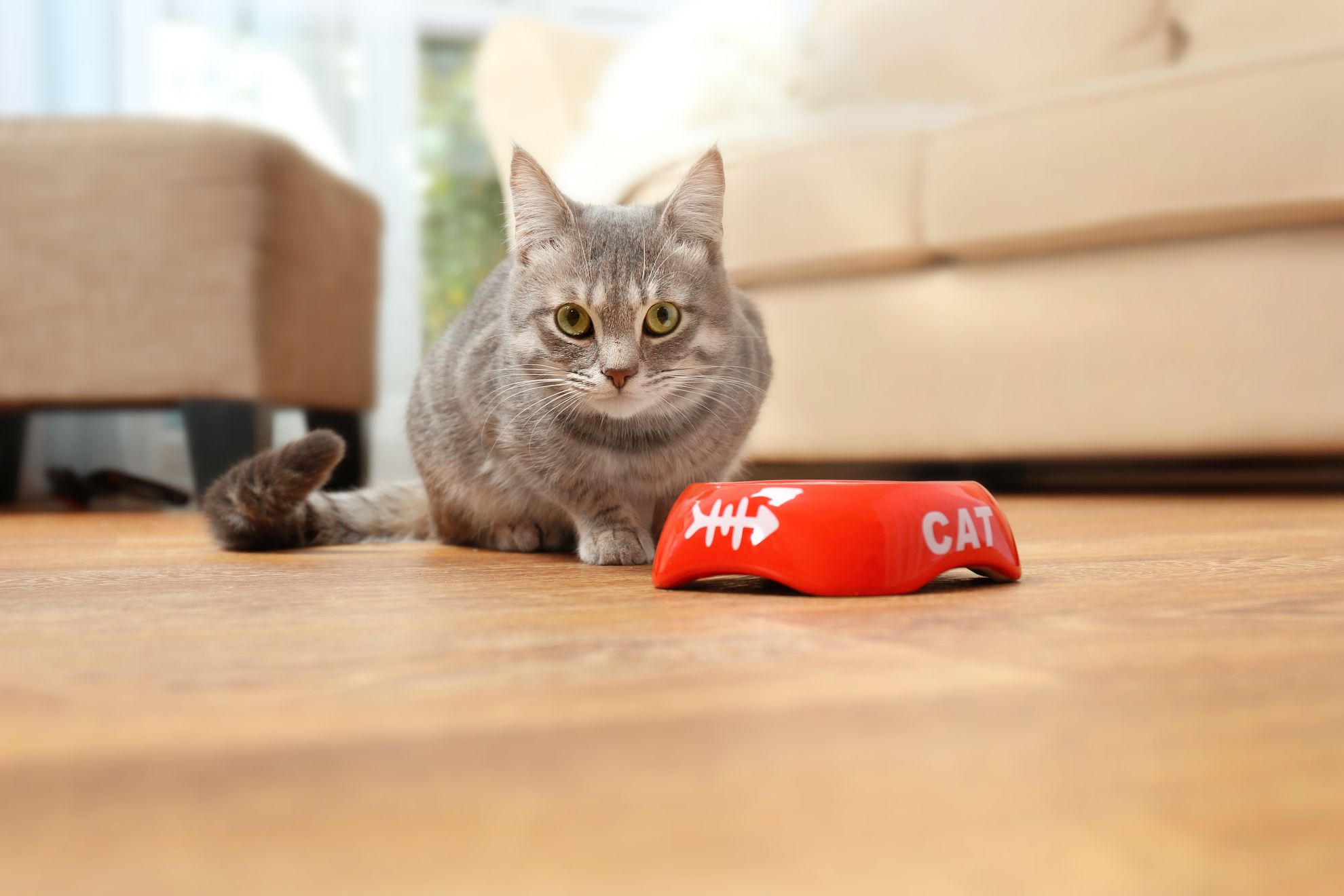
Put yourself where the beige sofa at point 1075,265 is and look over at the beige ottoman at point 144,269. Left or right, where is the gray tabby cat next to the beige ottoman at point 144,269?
left

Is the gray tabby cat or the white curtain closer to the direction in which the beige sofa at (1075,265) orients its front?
the gray tabby cat

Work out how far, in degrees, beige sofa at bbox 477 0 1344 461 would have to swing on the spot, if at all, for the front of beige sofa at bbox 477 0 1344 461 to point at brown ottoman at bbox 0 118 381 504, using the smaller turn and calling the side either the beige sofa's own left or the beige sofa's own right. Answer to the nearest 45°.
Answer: approximately 45° to the beige sofa's own right

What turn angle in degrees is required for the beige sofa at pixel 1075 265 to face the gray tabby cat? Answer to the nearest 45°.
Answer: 0° — it already faces it

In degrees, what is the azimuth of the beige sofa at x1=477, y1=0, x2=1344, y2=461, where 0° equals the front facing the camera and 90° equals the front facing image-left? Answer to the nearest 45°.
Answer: approximately 45°

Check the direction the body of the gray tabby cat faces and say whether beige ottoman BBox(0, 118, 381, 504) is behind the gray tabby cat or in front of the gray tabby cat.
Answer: behind

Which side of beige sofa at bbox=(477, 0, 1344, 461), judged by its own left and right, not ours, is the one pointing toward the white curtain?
right

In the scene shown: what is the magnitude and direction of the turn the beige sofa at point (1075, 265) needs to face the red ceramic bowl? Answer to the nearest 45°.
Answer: approximately 45° to its left

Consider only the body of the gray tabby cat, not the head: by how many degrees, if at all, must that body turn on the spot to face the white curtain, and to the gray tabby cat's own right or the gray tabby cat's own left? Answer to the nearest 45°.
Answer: approximately 180°
